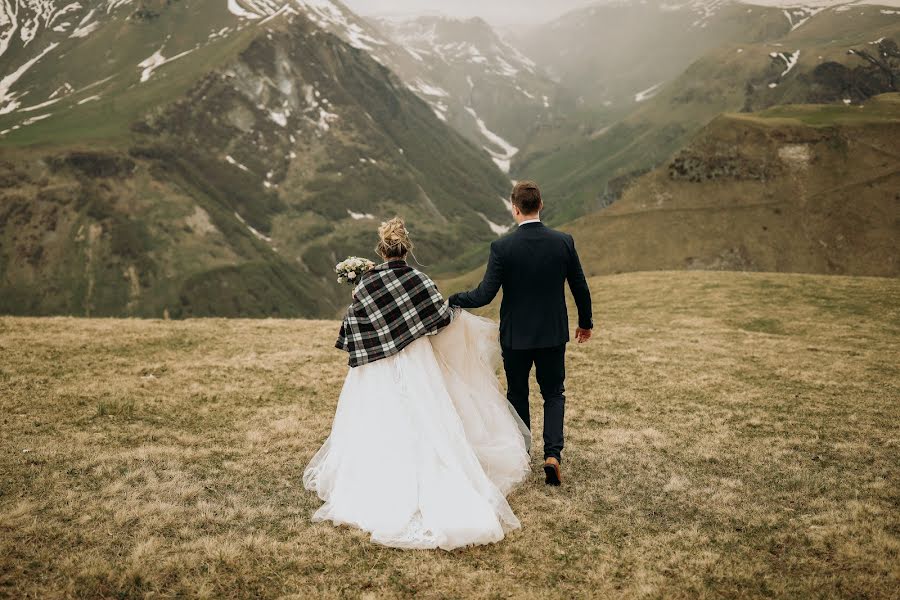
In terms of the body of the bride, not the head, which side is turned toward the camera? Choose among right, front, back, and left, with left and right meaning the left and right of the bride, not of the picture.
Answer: back

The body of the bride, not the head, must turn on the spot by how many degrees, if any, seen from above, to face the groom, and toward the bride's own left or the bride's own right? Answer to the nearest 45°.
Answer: approximately 90° to the bride's own right

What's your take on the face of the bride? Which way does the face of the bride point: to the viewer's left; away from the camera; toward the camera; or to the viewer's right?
away from the camera

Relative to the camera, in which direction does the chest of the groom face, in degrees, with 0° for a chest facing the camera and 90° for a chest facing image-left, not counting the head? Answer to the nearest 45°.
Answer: approximately 180°

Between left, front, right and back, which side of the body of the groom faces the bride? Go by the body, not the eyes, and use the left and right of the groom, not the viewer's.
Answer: left

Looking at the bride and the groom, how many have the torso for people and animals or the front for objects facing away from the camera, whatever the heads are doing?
2
